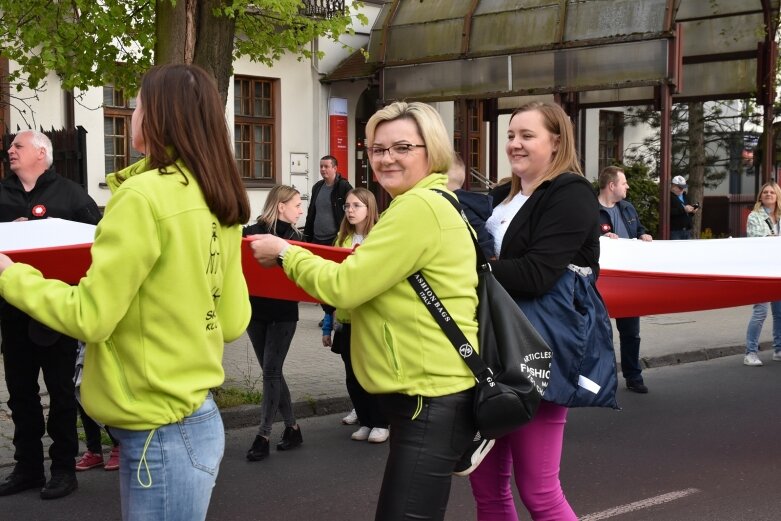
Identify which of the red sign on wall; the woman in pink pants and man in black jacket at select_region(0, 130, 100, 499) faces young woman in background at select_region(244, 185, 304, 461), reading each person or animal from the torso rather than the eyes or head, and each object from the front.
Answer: the red sign on wall

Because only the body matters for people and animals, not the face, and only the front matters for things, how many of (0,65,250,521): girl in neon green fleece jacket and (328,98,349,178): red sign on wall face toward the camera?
1

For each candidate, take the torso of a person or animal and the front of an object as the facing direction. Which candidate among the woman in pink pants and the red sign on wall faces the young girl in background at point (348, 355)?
the red sign on wall

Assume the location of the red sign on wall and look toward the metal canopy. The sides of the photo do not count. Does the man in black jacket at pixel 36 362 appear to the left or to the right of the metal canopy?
right

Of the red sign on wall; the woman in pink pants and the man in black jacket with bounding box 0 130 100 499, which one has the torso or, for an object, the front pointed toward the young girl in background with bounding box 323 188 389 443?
the red sign on wall

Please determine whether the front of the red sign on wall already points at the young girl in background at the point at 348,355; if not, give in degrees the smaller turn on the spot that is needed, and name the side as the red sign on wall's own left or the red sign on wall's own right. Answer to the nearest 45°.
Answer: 0° — it already faces them

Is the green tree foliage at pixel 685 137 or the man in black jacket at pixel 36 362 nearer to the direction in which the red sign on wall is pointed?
the man in black jacket

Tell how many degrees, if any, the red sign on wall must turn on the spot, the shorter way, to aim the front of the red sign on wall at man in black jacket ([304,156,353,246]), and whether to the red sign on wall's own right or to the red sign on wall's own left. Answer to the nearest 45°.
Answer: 0° — it already faces them
